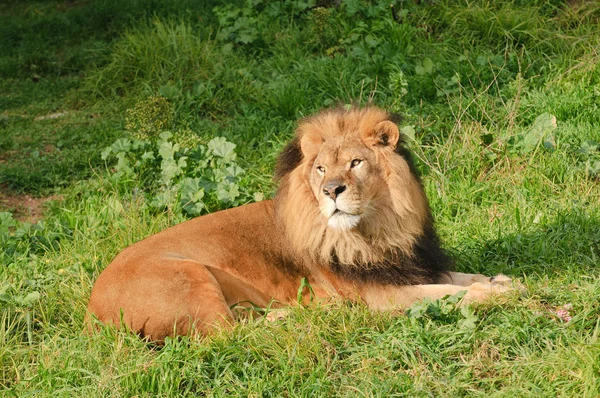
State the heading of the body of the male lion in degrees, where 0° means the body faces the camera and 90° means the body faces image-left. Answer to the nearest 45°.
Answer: approximately 270°
